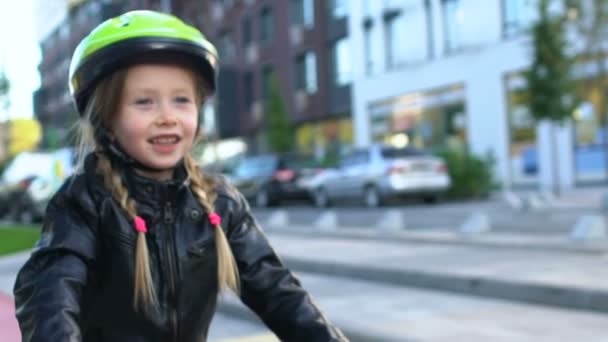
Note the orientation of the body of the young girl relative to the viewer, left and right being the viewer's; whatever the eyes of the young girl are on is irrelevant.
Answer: facing the viewer

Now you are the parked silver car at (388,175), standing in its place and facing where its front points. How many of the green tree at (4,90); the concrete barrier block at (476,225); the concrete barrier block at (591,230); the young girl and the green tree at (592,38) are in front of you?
1

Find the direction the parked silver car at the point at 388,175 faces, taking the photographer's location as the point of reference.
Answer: facing away from the viewer and to the left of the viewer

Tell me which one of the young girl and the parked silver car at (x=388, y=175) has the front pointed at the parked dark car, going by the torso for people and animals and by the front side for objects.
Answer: the parked silver car

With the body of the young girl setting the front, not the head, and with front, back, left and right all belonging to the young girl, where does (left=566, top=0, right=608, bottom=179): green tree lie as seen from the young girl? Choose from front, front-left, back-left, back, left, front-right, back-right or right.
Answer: back-left

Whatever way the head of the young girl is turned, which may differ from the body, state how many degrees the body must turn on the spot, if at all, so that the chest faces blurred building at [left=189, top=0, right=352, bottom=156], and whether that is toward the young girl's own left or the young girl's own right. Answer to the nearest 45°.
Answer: approximately 180°

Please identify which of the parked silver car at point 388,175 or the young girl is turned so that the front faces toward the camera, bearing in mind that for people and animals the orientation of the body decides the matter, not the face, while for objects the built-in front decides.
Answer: the young girl

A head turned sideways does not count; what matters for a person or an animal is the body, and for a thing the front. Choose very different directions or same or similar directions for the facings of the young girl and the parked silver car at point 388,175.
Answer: very different directions

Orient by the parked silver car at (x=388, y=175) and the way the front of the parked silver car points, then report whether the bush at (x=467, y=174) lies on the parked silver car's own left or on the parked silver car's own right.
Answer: on the parked silver car's own right

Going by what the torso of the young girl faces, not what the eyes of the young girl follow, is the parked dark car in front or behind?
behind

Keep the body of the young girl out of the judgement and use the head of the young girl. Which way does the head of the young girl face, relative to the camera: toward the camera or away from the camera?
toward the camera

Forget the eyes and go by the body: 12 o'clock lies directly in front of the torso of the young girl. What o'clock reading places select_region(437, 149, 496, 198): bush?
The bush is roughly at 7 o'clock from the young girl.

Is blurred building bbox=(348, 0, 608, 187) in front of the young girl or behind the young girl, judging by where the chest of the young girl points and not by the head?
behind

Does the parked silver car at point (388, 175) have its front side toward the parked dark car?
yes

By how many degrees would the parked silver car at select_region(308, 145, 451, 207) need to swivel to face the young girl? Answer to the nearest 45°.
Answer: approximately 135° to its left
